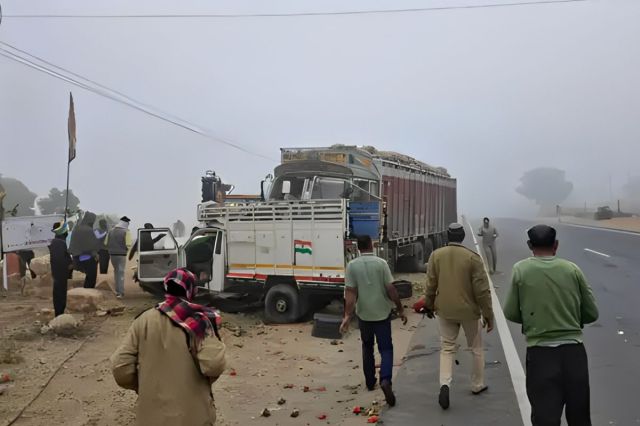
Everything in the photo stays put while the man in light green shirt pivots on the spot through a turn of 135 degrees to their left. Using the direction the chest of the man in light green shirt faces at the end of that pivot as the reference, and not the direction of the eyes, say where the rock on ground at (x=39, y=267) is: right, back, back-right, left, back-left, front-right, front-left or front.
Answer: right

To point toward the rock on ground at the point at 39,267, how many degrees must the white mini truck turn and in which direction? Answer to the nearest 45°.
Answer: approximately 45° to its right

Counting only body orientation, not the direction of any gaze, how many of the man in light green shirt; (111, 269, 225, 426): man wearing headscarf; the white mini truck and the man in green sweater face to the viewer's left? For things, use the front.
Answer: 1

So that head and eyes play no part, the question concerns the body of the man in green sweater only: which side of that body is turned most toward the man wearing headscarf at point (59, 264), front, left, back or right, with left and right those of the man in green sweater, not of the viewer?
left

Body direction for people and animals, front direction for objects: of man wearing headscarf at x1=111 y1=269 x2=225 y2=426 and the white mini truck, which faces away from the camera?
the man wearing headscarf

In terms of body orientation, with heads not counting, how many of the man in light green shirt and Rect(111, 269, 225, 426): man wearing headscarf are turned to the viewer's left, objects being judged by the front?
0

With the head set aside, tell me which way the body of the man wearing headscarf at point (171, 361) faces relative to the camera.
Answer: away from the camera

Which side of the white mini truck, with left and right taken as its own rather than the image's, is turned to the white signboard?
front

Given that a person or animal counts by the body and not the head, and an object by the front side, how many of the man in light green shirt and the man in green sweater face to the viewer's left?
0

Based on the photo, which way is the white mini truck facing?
to the viewer's left

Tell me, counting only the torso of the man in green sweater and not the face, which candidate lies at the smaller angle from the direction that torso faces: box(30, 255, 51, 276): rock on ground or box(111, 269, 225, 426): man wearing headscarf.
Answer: the rock on ground

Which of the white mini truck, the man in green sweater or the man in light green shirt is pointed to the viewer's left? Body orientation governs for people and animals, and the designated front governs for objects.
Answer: the white mini truck

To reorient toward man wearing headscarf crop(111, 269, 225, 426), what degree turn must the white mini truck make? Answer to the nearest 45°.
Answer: approximately 90° to its left

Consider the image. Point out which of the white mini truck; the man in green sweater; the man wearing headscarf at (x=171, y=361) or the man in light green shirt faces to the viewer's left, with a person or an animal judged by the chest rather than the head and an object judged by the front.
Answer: the white mini truck

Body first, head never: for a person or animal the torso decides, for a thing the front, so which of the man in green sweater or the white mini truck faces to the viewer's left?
the white mini truck

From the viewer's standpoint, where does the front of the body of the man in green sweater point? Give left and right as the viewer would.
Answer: facing away from the viewer

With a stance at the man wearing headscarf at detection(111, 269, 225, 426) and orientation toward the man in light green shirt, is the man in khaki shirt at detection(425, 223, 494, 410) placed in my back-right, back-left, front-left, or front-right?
front-right

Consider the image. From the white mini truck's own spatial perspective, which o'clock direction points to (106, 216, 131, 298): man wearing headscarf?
The man wearing headscarf is roughly at 1 o'clock from the white mini truck.

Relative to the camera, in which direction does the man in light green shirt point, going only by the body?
away from the camera

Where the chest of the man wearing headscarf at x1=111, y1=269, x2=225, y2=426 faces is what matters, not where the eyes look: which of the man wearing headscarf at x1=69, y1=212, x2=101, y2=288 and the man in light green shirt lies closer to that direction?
the man wearing headscarf
